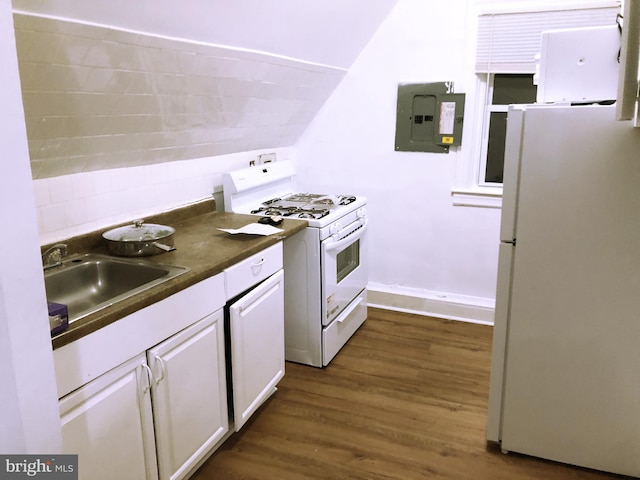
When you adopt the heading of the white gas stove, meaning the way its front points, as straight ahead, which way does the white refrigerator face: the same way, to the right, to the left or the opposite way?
the opposite way

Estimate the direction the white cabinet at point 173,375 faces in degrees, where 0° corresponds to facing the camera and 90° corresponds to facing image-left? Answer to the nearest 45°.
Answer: approximately 315°

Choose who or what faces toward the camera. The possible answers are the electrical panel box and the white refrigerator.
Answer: the electrical panel box

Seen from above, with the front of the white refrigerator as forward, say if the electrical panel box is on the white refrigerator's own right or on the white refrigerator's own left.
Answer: on the white refrigerator's own right

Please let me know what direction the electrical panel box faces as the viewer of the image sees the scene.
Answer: facing the viewer

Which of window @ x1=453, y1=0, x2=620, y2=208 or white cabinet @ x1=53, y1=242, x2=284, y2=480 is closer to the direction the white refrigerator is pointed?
the white cabinet

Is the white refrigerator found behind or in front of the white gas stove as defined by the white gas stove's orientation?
in front

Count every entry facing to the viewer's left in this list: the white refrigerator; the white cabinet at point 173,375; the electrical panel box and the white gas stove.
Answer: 1

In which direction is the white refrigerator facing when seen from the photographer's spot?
facing to the left of the viewer

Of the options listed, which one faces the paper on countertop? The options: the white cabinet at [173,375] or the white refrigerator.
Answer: the white refrigerator

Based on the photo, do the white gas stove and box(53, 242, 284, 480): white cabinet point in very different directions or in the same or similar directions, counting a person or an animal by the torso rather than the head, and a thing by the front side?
same or similar directions

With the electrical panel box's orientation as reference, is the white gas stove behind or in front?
in front

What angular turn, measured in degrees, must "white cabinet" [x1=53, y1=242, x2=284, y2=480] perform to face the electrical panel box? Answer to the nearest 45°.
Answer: approximately 90° to its left

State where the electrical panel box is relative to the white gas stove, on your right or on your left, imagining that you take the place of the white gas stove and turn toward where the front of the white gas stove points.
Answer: on your left

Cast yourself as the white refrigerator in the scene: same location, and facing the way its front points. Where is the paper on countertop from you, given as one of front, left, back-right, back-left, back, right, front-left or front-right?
front

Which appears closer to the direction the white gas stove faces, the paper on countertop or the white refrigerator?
the white refrigerator

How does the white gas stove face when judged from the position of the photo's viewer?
facing the viewer and to the right of the viewer

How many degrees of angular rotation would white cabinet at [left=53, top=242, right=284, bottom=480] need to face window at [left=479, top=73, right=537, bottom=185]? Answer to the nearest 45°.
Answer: approximately 90° to its left
